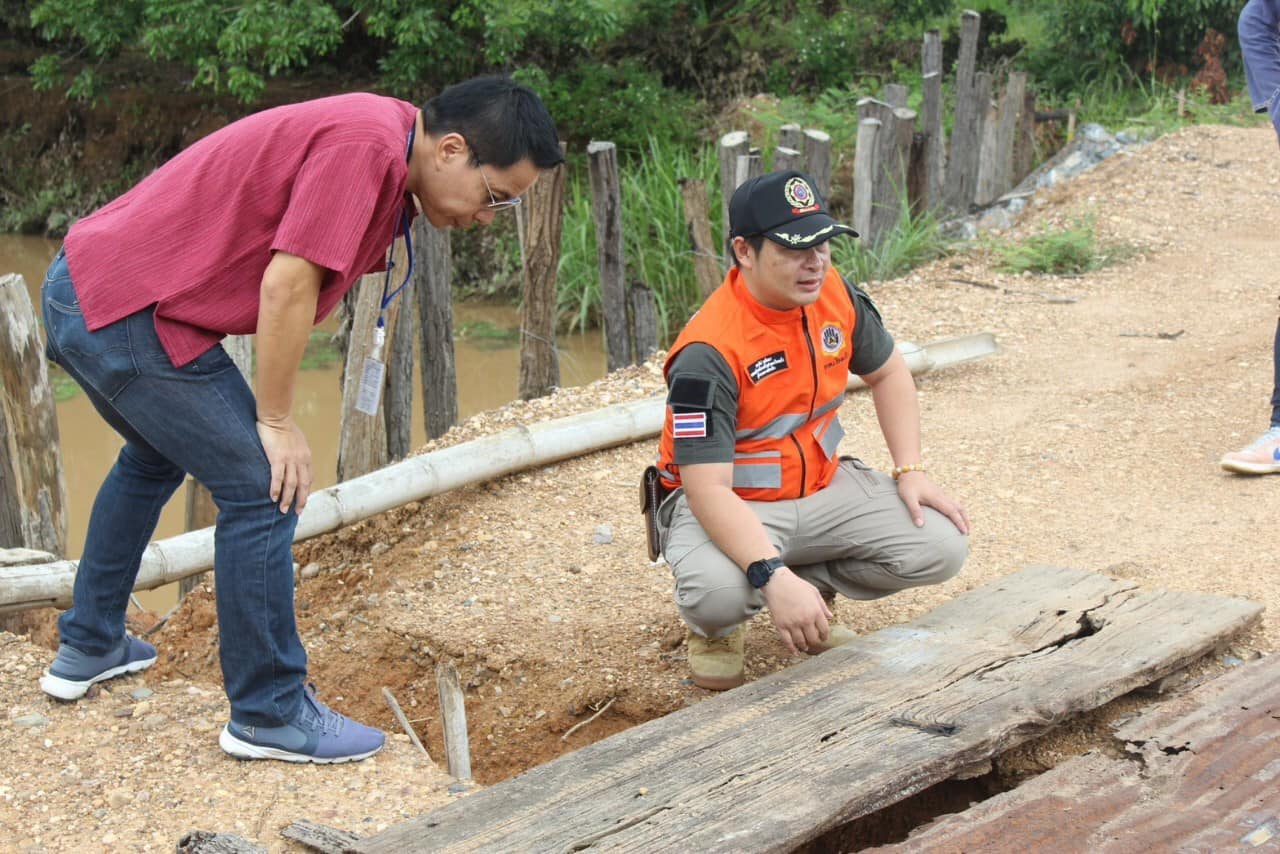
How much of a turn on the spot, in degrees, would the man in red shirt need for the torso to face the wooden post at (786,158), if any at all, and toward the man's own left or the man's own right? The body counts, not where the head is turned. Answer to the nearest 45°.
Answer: approximately 45° to the man's own left

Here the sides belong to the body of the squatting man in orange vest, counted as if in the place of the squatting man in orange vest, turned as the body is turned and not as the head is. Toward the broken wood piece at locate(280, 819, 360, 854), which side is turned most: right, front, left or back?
right

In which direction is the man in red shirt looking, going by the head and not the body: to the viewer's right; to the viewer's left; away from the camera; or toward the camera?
to the viewer's right

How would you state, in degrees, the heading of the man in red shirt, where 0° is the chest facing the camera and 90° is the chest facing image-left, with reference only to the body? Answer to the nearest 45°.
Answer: approximately 270°

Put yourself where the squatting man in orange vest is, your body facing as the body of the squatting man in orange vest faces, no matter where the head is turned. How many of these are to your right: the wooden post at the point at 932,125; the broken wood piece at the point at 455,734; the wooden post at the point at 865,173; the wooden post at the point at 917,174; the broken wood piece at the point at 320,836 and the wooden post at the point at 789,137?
2

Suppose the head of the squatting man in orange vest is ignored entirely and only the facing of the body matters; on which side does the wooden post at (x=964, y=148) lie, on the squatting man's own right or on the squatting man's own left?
on the squatting man's own left

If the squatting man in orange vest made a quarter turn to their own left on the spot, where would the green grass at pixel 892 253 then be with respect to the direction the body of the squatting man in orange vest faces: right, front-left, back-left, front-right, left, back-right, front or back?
front-left

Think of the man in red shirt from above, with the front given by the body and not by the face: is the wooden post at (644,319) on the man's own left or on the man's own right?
on the man's own left

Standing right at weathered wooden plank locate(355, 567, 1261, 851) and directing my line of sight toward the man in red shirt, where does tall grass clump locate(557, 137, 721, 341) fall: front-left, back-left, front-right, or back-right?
front-right

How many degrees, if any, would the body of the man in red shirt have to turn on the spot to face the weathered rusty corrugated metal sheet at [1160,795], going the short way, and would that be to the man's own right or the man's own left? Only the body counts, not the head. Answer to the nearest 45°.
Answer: approximately 45° to the man's own right

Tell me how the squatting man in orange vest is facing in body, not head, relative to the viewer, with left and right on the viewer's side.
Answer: facing the viewer and to the right of the viewer

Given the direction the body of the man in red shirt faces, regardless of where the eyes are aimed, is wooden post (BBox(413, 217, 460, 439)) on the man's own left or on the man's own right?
on the man's own left

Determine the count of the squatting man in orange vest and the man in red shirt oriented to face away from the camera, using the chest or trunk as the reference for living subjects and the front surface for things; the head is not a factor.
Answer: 0

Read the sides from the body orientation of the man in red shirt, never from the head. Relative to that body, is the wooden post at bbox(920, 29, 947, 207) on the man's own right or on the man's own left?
on the man's own left

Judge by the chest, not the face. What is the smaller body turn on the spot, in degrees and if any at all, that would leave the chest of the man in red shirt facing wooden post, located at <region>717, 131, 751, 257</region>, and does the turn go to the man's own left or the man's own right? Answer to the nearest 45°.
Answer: approximately 45° to the man's own left

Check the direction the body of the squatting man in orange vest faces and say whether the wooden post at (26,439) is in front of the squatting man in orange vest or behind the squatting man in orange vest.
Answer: behind

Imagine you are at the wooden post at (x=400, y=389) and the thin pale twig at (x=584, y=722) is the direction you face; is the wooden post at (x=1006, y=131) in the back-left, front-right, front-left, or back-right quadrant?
back-left

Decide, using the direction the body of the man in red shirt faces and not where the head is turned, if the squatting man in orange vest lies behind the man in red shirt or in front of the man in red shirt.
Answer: in front
